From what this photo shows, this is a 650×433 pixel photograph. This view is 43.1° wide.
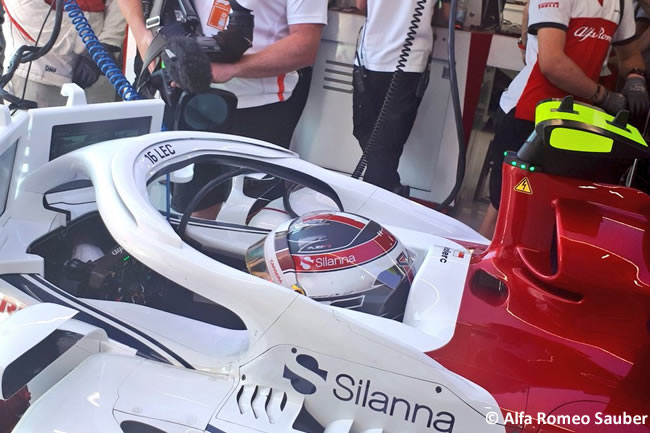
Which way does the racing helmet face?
to the viewer's left

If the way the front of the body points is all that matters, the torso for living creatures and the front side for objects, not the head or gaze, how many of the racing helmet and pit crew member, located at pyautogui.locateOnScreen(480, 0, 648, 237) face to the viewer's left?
1

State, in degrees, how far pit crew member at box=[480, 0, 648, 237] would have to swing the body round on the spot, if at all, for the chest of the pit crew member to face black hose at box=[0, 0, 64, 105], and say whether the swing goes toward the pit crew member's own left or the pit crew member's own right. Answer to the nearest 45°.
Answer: approximately 90° to the pit crew member's own right

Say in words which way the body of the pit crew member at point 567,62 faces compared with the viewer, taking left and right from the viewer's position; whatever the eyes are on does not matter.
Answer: facing the viewer and to the right of the viewer

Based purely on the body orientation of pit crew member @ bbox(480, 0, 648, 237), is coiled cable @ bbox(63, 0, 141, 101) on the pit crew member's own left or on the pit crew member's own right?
on the pit crew member's own right

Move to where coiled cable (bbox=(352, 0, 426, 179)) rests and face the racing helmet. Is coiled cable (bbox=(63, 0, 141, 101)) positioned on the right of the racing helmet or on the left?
right

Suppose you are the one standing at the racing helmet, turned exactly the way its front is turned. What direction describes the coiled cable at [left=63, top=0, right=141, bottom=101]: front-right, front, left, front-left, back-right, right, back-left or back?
front-right

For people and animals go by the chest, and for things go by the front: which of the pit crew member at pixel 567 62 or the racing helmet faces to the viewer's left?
the racing helmet

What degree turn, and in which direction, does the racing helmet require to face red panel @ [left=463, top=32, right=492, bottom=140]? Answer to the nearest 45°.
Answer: approximately 90° to its right

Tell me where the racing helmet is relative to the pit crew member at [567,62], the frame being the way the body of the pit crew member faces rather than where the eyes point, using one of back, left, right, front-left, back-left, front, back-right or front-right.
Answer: front-right

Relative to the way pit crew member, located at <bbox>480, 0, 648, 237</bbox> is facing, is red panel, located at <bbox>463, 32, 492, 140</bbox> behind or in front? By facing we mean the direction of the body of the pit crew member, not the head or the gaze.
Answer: behind

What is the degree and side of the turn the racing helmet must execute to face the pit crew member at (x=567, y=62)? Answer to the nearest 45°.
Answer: approximately 135° to its right

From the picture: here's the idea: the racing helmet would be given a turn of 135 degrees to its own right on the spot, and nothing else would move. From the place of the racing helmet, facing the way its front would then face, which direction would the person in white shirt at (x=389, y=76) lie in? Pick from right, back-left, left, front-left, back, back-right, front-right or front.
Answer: front-left
